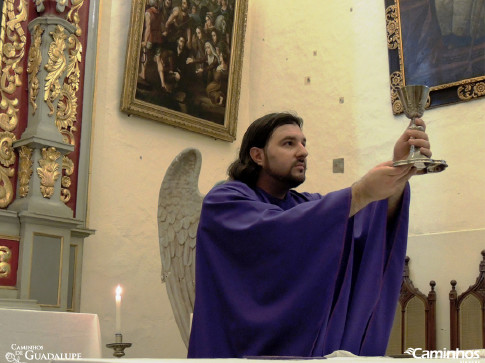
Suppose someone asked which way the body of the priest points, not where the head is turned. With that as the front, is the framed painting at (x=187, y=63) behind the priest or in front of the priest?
behind

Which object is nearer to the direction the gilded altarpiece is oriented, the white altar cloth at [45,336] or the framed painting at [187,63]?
the white altar cloth

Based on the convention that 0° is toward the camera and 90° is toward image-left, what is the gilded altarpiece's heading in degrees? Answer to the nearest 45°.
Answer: approximately 315°

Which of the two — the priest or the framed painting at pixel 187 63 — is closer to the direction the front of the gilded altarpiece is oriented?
the priest

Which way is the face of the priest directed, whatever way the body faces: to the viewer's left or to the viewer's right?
to the viewer's right

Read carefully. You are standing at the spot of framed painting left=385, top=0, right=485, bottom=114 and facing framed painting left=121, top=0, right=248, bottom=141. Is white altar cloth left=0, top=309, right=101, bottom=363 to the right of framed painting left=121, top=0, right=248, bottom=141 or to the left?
left

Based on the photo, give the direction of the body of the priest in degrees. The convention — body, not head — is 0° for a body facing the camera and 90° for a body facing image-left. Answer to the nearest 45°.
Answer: approximately 315°

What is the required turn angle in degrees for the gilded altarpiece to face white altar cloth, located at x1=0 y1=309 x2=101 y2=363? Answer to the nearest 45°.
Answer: approximately 45° to its right
